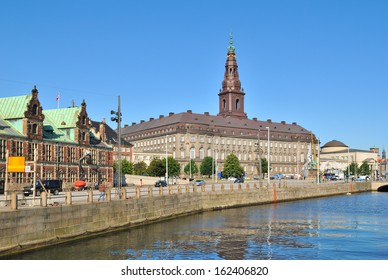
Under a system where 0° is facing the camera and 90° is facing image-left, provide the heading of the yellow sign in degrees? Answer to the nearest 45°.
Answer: approximately 0°
